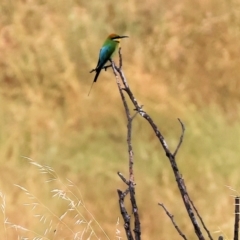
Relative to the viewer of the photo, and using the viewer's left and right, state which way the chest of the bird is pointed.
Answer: facing to the right of the viewer
